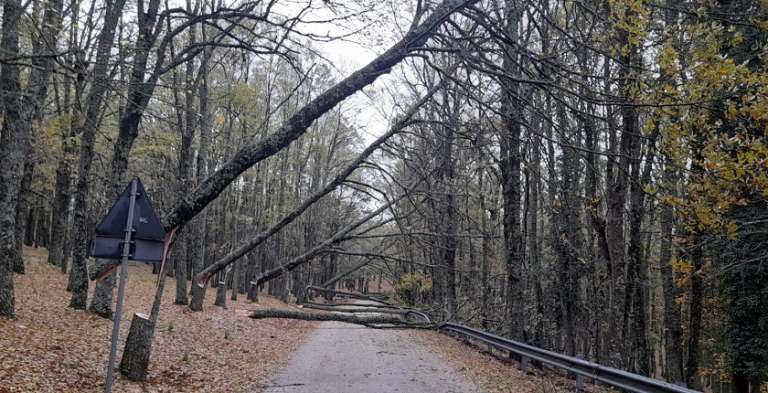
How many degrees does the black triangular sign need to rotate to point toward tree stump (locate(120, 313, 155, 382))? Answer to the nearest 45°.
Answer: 0° — it already faces it

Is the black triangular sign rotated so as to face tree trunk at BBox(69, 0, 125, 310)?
yes

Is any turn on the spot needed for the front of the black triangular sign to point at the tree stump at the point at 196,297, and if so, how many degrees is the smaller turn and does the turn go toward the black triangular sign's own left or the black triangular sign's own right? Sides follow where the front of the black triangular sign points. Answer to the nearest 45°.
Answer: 0° — it already faces it

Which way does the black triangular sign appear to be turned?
away from the camera

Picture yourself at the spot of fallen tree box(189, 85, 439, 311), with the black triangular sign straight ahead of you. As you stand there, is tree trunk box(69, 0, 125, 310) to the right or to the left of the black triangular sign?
right
